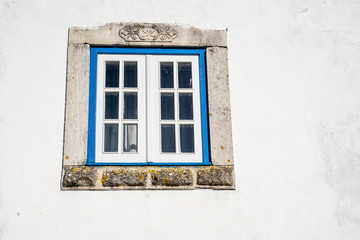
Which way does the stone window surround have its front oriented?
toward the camera
